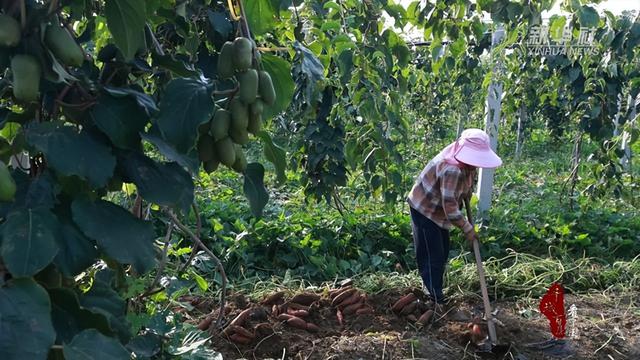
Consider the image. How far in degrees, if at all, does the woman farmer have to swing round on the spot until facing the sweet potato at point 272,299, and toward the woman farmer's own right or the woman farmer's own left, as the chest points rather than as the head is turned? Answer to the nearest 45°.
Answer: approximately 135° to the woman farmer's own right

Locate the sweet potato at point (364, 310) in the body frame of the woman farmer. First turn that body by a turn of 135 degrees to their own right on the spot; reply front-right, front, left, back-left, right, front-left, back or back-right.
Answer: front

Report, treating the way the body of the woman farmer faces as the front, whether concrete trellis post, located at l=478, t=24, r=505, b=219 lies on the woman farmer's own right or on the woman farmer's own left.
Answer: on the woman farmer's own left

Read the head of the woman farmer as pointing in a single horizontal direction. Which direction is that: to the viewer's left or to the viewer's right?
to the viewer's right

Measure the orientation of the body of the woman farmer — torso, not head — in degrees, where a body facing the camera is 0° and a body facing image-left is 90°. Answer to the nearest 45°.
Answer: approximately 270°

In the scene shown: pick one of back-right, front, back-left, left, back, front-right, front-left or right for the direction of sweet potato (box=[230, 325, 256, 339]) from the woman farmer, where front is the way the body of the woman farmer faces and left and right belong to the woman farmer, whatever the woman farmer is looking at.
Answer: back-right

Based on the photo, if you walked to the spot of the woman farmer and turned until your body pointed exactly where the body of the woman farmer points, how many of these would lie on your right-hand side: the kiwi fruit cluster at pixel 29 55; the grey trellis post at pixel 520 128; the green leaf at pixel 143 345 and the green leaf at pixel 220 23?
3

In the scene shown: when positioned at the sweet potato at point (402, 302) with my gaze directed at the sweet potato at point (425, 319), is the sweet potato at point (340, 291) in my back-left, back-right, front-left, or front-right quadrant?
back-right

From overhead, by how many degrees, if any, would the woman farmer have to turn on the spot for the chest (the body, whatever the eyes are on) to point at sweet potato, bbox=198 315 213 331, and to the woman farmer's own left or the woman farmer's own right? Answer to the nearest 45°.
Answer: approximately 135° to the woman farmer's own right

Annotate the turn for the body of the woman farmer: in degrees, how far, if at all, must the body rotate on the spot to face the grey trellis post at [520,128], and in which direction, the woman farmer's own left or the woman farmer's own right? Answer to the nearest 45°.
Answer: approximately 90° to the woman farmer's own left

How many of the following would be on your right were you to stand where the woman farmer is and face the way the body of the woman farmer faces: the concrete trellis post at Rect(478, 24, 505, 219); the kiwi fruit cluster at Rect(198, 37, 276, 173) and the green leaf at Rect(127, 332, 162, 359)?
2

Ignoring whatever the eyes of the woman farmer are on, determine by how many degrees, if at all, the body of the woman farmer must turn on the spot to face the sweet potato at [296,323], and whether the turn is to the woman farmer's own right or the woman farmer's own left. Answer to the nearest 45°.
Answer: approximately 135° to the woman farmer's own right

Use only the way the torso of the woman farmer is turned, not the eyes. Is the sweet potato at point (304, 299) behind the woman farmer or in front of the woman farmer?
behind

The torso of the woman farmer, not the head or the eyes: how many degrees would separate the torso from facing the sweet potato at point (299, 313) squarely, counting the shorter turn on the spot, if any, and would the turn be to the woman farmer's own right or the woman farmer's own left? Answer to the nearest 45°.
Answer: approximately 135° to the woman farmer's own right

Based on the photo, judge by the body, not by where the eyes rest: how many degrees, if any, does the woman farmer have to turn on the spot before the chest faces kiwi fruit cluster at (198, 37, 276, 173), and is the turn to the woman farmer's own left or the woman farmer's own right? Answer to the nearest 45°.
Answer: approximately 90° to the woman farmer's own right
